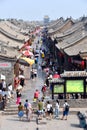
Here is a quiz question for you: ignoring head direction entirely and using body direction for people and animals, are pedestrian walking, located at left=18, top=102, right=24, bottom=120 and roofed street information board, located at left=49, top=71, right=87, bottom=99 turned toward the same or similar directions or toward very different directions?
very different directions

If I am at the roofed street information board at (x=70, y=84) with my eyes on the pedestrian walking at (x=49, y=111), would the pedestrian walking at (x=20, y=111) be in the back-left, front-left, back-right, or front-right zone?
front-right
